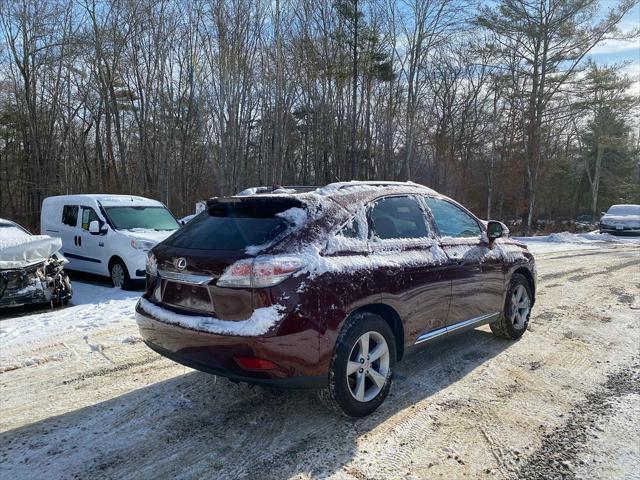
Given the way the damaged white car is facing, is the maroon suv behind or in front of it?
in front

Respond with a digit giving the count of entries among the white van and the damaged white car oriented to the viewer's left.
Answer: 0

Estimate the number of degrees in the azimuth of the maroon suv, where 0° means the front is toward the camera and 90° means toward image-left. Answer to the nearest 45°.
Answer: approximately 225°

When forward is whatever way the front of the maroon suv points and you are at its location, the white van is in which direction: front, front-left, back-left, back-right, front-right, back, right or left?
left

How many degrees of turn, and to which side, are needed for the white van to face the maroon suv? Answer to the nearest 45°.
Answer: approximately 45° to its right

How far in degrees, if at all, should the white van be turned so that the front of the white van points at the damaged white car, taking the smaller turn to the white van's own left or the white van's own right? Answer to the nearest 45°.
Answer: approximately 90° to the white van's own right

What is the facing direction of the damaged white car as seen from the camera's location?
facing the viewer and to the right of the viewer

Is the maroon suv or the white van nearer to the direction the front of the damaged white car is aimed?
the maroon suv

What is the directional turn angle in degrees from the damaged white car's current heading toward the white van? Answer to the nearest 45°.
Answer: approximately 90° to its left

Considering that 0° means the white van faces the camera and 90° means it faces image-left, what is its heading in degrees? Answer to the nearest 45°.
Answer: approximately 315°
